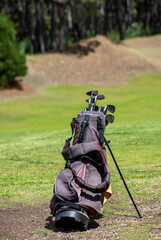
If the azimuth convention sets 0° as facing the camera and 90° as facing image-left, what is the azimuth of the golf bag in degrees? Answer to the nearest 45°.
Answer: approximately 0°

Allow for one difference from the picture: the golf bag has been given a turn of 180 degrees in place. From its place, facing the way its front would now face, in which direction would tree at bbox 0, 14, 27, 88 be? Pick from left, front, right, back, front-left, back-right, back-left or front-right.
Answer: front
